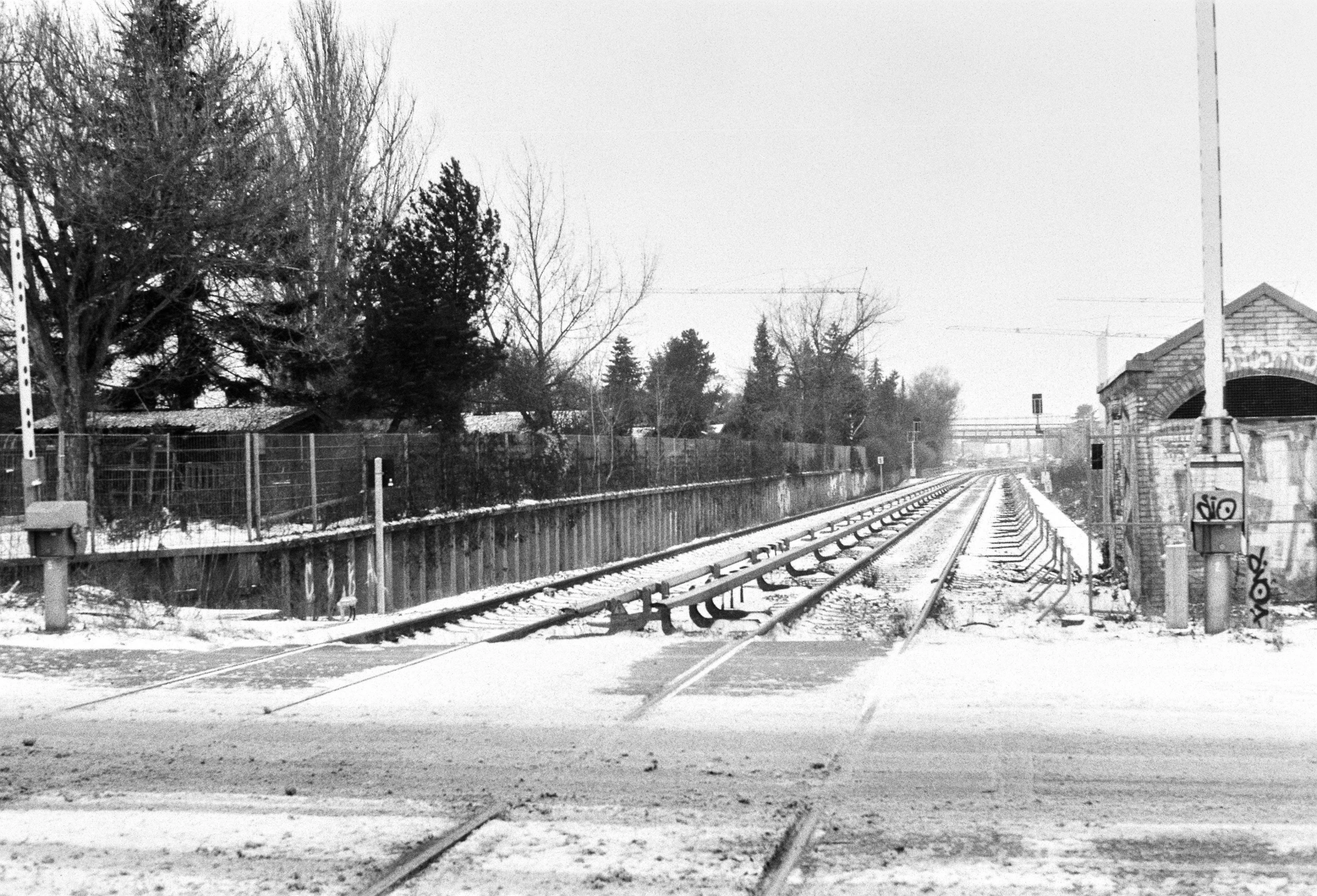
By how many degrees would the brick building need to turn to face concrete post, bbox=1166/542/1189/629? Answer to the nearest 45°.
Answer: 0° — it already faces it

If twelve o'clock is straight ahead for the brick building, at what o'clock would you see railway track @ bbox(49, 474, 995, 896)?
The railway track is roughly at 2 o'clock from the brick building.

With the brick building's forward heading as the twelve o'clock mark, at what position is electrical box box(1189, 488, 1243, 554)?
The electrical box is roughly at 12 o'clock from the brick building.

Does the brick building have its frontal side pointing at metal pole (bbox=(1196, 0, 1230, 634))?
yes

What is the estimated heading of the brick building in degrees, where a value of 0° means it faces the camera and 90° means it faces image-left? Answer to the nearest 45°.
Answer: approximately 0°

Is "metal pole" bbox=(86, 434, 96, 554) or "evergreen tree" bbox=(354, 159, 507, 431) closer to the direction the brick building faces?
the metal pole

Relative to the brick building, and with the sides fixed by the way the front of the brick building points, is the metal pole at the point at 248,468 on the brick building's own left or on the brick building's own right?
on the brick building's own right

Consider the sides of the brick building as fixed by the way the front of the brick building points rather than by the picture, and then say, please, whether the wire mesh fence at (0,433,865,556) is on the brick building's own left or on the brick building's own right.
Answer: on the brick building's own right

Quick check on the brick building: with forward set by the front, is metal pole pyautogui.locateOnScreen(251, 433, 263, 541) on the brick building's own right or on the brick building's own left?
on the brick building's own right

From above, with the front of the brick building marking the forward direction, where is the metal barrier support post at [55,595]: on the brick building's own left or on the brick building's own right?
on the brick building's own right

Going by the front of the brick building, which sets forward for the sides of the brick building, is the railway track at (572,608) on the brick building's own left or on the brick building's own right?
on the brick building's own right

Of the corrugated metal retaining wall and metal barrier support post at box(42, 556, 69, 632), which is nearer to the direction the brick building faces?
the metal barrier support post

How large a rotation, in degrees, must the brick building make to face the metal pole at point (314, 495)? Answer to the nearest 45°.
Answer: approximately 90° to its right

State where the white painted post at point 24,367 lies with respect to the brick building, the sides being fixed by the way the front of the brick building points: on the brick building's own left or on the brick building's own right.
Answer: on the brick building's own right
